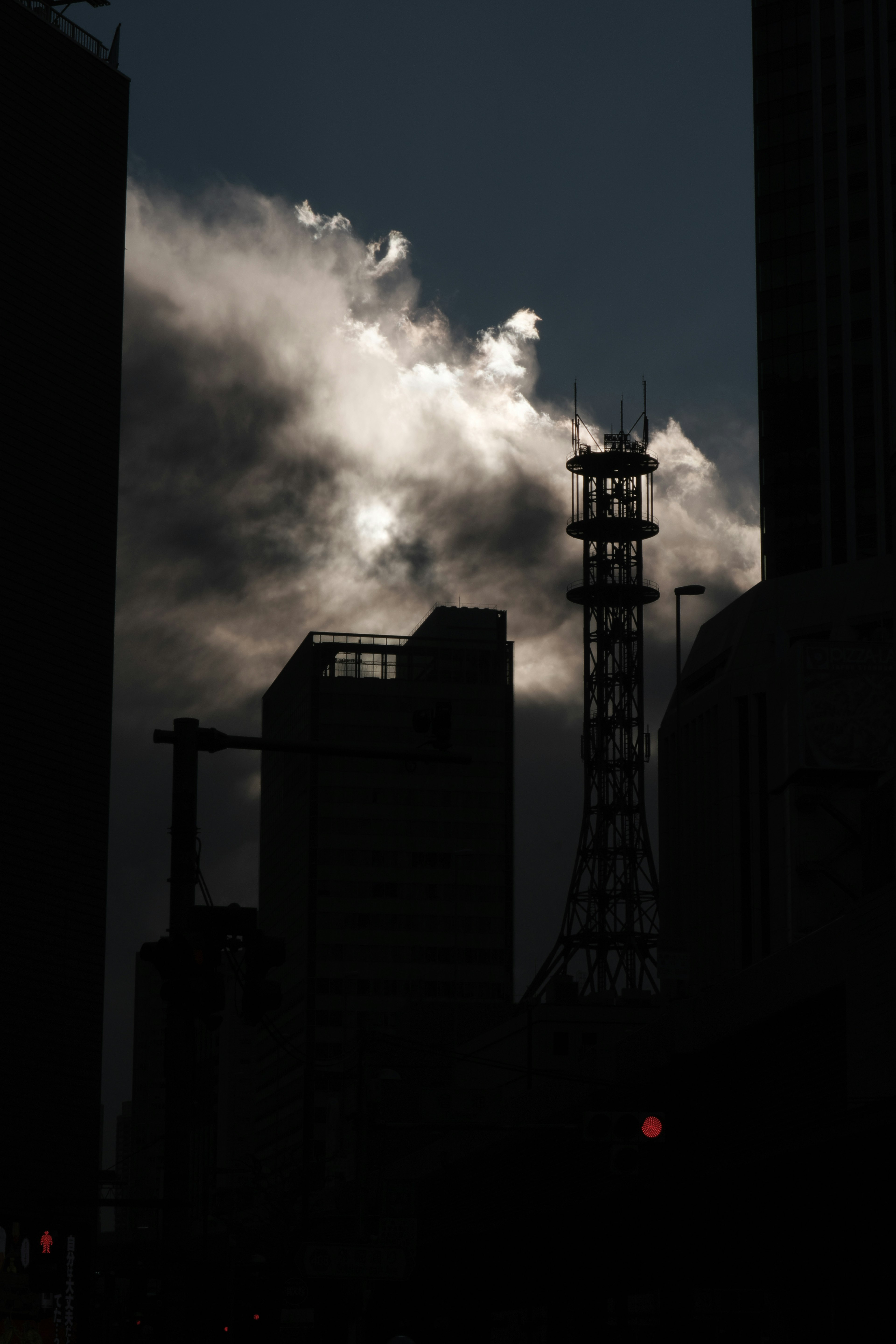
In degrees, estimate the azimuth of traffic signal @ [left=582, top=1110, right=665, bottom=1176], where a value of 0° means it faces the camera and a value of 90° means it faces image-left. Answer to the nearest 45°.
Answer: approximately 0°
